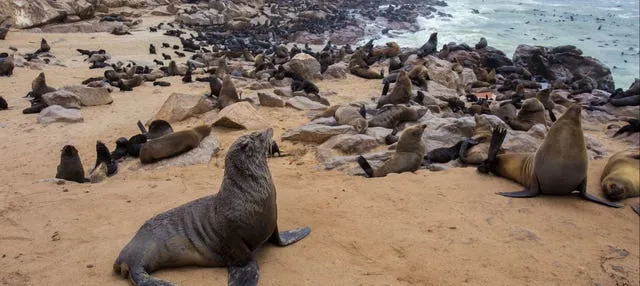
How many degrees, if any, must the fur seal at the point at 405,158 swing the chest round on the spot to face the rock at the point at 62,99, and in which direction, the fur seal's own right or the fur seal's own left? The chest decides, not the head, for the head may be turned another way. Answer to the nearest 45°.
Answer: approximately 180°

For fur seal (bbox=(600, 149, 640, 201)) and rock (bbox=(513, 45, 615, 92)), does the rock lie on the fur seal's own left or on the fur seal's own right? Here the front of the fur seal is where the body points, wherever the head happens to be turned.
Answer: on the fur seal's own right

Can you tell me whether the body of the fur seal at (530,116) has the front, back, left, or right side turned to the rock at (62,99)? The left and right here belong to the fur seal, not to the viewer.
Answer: back

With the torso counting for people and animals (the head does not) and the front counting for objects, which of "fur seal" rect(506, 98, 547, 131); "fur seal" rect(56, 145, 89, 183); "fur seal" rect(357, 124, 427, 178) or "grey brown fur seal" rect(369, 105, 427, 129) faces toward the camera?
"fur seal" rect(56, 145, 89, 183)

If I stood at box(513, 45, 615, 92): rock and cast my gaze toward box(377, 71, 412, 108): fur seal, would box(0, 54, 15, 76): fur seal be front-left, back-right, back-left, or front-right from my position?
front-right

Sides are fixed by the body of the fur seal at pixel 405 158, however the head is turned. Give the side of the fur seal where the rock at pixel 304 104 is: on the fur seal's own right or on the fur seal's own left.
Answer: on the fur seal's own left

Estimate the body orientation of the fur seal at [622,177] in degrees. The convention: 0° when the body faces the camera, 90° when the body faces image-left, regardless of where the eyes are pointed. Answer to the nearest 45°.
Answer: approximately 45°

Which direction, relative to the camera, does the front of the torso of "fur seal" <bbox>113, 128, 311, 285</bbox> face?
to the viewer's right

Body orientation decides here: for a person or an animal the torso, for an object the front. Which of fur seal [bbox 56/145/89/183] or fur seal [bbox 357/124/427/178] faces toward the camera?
fur seal [bbox 56/145/89/183]

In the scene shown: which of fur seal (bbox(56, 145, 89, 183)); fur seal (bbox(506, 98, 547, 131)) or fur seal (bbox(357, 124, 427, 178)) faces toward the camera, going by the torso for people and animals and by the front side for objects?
fur seal (bbox(56, 145, 89, 183))
